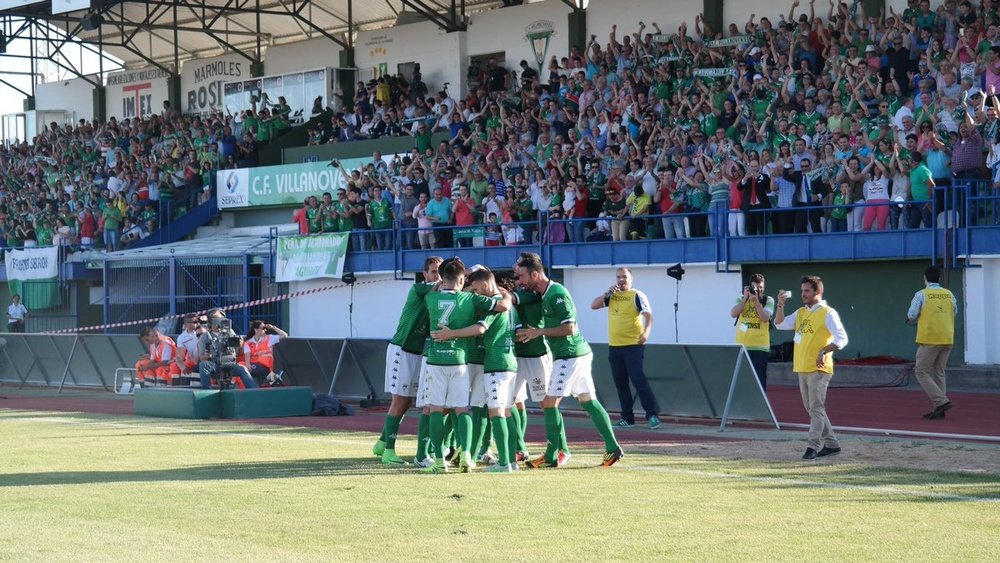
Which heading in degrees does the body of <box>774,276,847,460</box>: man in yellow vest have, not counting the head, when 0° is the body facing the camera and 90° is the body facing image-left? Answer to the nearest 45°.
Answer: approximately 45°

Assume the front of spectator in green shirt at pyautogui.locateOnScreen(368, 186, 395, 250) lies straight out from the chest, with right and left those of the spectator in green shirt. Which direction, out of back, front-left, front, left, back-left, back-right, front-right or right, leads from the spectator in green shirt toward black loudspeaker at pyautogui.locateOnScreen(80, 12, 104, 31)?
back-right

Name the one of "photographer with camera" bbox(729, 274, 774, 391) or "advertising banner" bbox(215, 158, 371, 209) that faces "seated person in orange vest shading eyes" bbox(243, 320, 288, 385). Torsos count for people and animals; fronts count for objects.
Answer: the advertising banner

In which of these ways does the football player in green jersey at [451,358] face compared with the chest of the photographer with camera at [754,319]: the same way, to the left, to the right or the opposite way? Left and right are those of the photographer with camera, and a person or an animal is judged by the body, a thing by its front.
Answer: the opposite way

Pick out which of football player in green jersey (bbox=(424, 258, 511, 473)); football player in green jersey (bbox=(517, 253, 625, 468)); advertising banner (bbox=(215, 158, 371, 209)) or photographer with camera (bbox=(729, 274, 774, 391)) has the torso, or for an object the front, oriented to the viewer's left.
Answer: football player in green jersey (bbox=(517, 253, 625, 468))

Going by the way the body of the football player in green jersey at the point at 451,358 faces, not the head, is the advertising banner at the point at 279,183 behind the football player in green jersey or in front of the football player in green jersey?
in front

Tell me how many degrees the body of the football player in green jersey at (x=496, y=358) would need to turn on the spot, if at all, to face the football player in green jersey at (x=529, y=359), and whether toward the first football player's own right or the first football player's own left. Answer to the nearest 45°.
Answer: approximately 90° to the first football player's own right

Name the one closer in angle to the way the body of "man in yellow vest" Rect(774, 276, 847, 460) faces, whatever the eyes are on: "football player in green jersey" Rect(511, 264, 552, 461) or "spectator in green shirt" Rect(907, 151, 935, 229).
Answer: the football player in green jersey

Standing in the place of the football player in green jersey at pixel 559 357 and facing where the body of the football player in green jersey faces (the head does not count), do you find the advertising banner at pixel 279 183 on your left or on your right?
on your right

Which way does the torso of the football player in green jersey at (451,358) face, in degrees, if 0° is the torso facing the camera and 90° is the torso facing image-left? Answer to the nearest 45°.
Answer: approximately 180°

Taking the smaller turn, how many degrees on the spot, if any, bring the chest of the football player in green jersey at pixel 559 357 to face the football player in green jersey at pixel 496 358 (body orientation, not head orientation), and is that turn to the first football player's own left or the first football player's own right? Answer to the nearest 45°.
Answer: approximately 45° to the first football player's own left

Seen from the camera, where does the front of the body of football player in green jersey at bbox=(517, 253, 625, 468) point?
to the viewer's left

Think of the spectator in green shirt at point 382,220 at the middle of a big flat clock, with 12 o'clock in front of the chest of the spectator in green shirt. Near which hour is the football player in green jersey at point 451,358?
The football player in green jersey is roughly at 12 o'clock from the spectator in green shirt.

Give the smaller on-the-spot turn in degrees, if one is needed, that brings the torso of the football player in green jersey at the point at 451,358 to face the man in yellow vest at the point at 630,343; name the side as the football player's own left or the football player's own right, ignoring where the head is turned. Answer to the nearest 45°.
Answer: approximately 45° to the football player's own right

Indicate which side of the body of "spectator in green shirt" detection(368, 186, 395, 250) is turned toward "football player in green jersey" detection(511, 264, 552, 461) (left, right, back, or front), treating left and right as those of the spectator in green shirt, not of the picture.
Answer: front

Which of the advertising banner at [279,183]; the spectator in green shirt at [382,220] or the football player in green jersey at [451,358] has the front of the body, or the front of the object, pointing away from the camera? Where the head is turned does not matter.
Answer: the football player in green jersey
